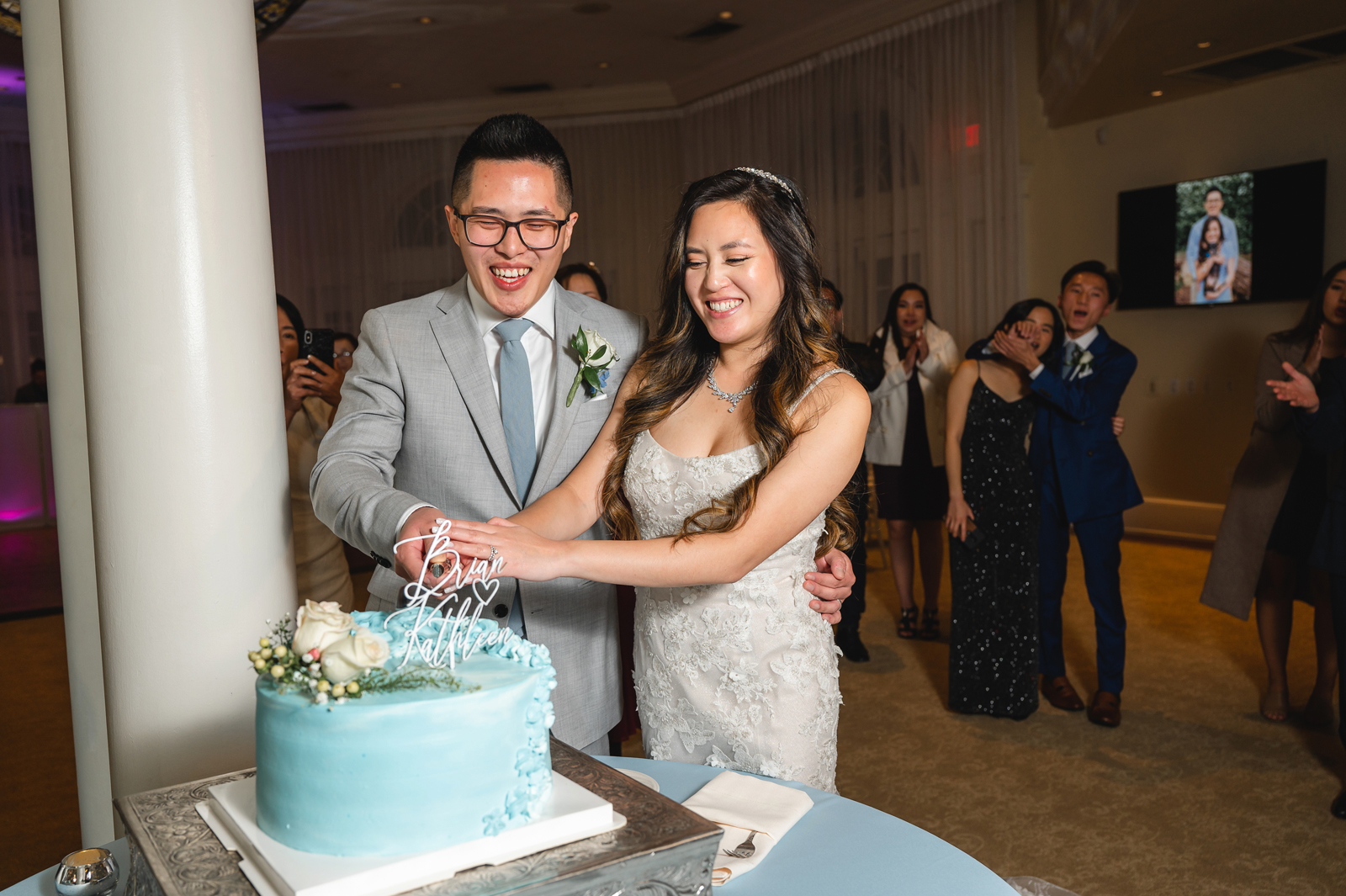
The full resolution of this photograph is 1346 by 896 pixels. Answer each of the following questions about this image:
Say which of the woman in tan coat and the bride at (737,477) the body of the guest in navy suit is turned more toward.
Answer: the bride

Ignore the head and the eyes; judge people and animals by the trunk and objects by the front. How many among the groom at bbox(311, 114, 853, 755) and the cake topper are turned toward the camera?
2

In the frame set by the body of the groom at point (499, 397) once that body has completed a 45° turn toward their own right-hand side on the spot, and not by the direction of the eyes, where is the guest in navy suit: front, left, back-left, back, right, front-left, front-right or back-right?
back

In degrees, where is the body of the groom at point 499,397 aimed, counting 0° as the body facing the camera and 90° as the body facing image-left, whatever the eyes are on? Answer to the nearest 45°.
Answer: approximately 0°

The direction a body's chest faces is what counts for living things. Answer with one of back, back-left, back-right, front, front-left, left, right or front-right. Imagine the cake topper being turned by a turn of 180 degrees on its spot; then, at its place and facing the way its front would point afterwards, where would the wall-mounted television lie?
front-right

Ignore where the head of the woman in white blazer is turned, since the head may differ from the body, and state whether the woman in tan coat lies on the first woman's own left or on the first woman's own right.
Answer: on the first woman's own left

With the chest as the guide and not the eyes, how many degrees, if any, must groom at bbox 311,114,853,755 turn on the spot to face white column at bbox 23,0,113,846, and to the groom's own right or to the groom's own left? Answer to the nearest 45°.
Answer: approximately 90° to the groom's own right

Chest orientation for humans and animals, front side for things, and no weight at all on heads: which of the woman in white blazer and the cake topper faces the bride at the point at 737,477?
the woman in white blazer
